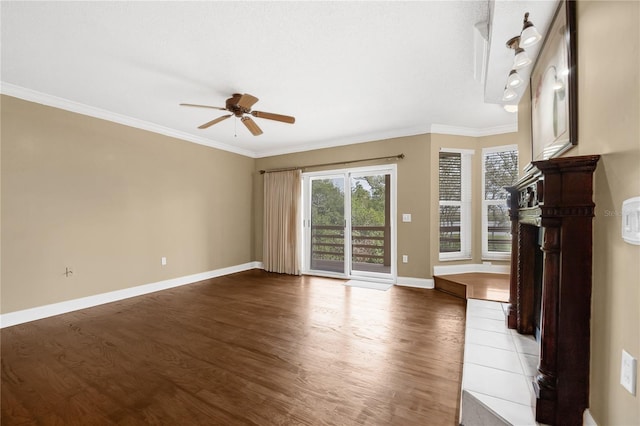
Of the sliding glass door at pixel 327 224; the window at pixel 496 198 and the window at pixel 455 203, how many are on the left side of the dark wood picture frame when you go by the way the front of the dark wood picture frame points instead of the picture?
0

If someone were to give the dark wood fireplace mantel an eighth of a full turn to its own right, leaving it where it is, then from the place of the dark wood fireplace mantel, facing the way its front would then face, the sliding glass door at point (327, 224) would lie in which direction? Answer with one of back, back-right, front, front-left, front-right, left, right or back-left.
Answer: front

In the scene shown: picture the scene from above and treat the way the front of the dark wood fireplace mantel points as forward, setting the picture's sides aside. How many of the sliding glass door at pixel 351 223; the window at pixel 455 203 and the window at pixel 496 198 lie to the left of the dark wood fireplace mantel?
0

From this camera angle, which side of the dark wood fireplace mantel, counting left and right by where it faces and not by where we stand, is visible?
left

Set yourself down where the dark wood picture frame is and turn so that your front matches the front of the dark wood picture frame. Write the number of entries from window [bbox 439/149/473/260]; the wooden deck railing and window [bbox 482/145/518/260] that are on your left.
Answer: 0

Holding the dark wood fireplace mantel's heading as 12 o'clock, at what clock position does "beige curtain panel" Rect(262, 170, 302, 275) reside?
The beige curtain panel is roughly at 1 o'clock from the dark wood fireplace mantel.

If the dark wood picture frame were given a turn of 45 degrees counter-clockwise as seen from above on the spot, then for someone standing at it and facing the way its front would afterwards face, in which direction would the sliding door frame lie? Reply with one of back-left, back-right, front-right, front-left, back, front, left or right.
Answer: right

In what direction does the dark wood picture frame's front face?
to the viewer's left

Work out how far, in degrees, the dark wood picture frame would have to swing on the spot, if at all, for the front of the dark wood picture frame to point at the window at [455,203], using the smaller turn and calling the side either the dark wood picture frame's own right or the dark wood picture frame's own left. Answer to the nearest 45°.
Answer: approximately 45° to the dark wood picture frame's own right

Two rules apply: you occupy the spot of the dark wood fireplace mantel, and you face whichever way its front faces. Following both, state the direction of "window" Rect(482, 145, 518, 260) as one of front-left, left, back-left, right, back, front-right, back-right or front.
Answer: right

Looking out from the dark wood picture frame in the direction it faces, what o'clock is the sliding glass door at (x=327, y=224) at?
The sliding glass door is roughly at 1 o'clock from the dark wood picture frame.
